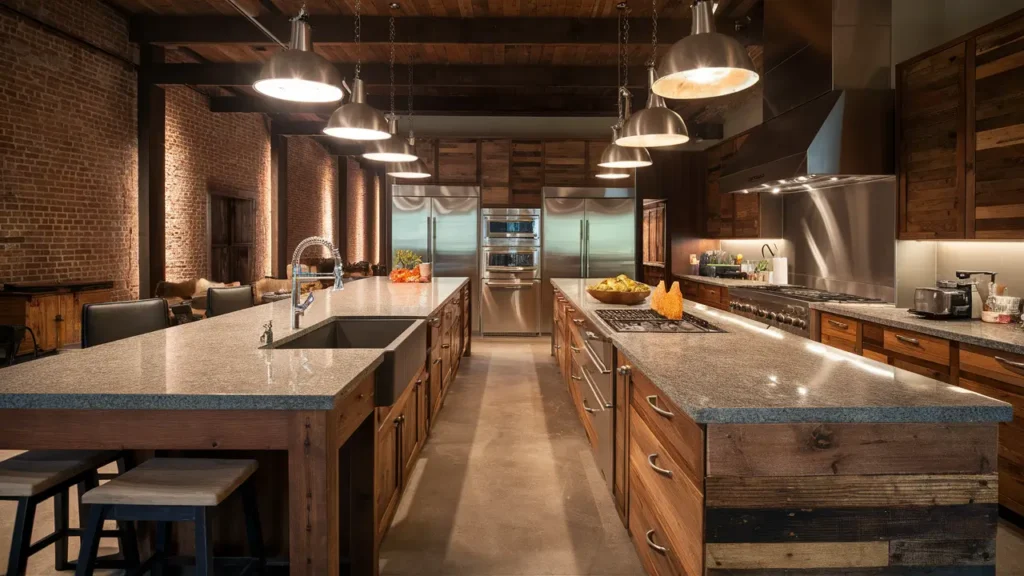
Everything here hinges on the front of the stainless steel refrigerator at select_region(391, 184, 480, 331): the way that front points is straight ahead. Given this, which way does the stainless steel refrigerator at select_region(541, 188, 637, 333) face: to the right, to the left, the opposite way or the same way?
the same way

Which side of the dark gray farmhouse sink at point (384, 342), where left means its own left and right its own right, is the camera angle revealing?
right

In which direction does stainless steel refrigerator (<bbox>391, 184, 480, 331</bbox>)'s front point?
toward the camera

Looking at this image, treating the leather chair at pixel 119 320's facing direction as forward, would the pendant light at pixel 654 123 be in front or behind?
in front

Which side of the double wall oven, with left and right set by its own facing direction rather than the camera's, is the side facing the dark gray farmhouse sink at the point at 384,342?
front

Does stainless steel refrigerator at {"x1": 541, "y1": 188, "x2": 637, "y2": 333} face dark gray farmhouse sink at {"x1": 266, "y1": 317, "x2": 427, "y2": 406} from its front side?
yes

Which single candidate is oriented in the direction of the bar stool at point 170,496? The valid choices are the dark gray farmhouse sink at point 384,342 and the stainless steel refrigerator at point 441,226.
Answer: the stainless steel refrigerator

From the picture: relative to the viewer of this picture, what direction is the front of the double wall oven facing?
facing the viewer

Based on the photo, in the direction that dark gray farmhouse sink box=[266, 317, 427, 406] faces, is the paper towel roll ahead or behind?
ahead

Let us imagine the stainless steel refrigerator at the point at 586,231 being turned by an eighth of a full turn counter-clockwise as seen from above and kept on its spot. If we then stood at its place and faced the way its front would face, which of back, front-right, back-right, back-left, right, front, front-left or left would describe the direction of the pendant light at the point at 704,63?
front-right

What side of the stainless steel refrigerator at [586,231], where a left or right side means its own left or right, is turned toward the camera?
front

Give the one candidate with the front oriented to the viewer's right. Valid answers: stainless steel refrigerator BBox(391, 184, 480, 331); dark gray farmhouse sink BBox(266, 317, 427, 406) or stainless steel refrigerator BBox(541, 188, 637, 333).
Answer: the dark gray farmhouse sink

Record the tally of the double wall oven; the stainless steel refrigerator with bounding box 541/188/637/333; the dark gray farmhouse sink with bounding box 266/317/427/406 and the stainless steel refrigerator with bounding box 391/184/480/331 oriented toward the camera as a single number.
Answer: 3

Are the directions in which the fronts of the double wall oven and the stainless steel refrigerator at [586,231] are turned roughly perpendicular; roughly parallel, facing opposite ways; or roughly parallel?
roughly parallel

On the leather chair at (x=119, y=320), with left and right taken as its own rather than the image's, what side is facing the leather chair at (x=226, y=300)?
left

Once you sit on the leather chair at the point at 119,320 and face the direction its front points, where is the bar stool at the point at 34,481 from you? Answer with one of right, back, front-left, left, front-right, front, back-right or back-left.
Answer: front-right

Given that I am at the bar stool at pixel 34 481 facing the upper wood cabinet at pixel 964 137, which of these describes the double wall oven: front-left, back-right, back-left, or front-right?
front-left

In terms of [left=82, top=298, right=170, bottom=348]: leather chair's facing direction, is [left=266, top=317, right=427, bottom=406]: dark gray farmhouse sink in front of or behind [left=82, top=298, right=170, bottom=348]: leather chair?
in front
